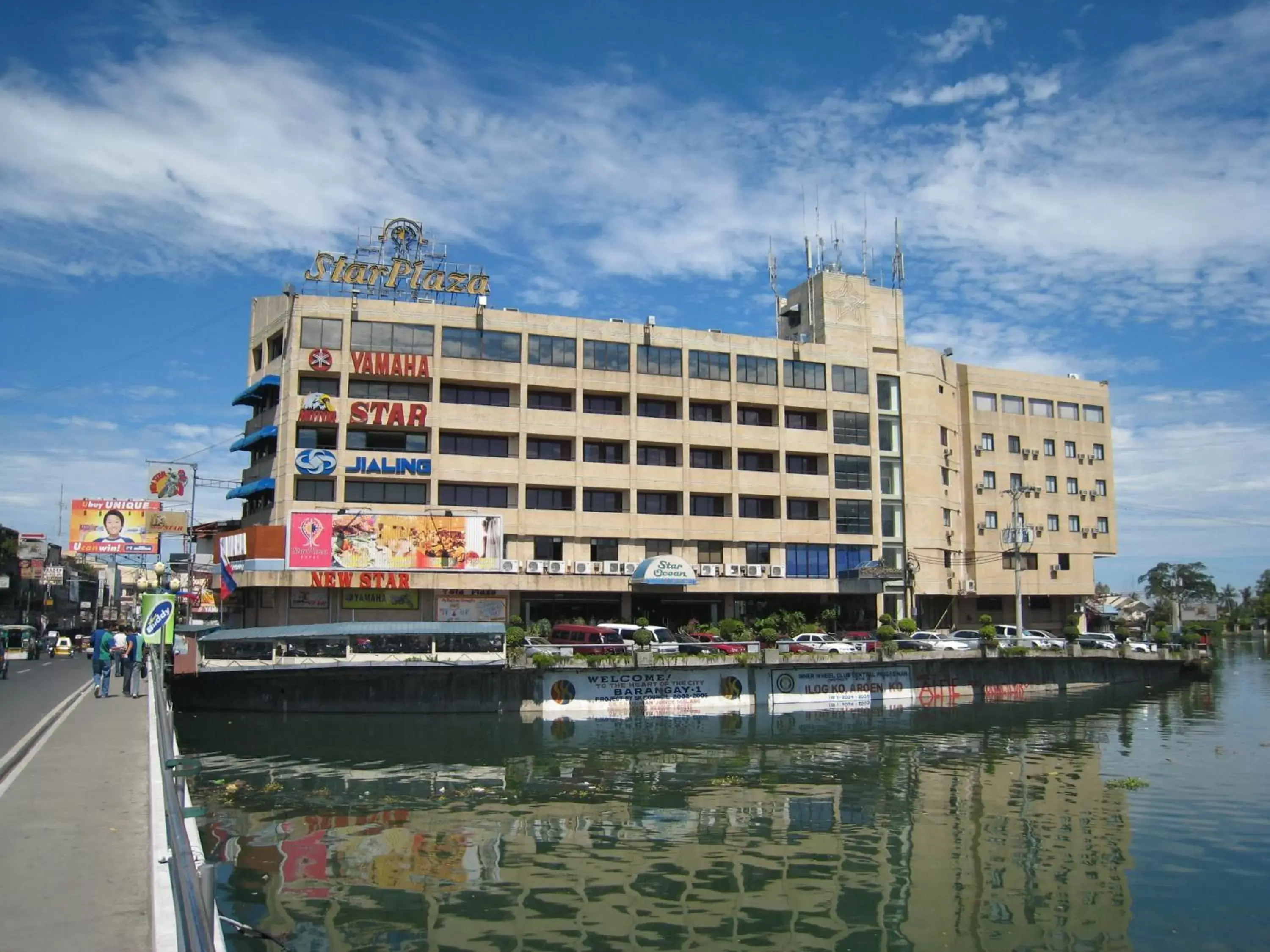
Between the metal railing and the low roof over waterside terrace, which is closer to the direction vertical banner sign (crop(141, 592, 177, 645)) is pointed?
the metal railing

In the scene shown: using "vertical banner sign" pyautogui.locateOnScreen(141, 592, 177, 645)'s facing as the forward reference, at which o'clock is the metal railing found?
The metal railing is roughly at 12 o'clock from the vertical banner sign.

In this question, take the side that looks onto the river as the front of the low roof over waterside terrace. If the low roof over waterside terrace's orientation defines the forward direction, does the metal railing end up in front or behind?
in front

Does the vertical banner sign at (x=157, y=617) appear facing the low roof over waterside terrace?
no

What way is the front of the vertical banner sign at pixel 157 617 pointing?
toward the camera

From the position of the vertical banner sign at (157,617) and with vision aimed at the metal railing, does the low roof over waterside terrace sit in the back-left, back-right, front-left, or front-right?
back-left

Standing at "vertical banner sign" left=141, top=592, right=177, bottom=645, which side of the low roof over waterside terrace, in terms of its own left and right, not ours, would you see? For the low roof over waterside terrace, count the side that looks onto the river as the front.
front

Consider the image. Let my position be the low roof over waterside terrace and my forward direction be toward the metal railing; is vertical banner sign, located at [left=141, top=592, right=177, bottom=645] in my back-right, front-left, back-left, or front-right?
front-right

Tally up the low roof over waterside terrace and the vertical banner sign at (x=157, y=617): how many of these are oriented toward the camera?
2

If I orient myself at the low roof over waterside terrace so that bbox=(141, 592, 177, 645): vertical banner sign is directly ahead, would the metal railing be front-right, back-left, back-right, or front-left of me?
front-left

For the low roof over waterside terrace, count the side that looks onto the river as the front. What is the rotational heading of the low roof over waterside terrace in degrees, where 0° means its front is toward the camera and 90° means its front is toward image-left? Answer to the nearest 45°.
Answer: approximately 0°
